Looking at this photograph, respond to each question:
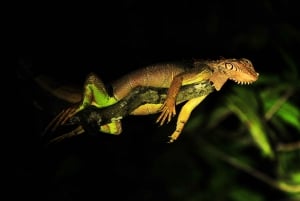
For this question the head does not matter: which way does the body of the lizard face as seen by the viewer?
to the viewer's right

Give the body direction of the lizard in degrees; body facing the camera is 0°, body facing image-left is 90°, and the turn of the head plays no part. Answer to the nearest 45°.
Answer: approximately 270°
